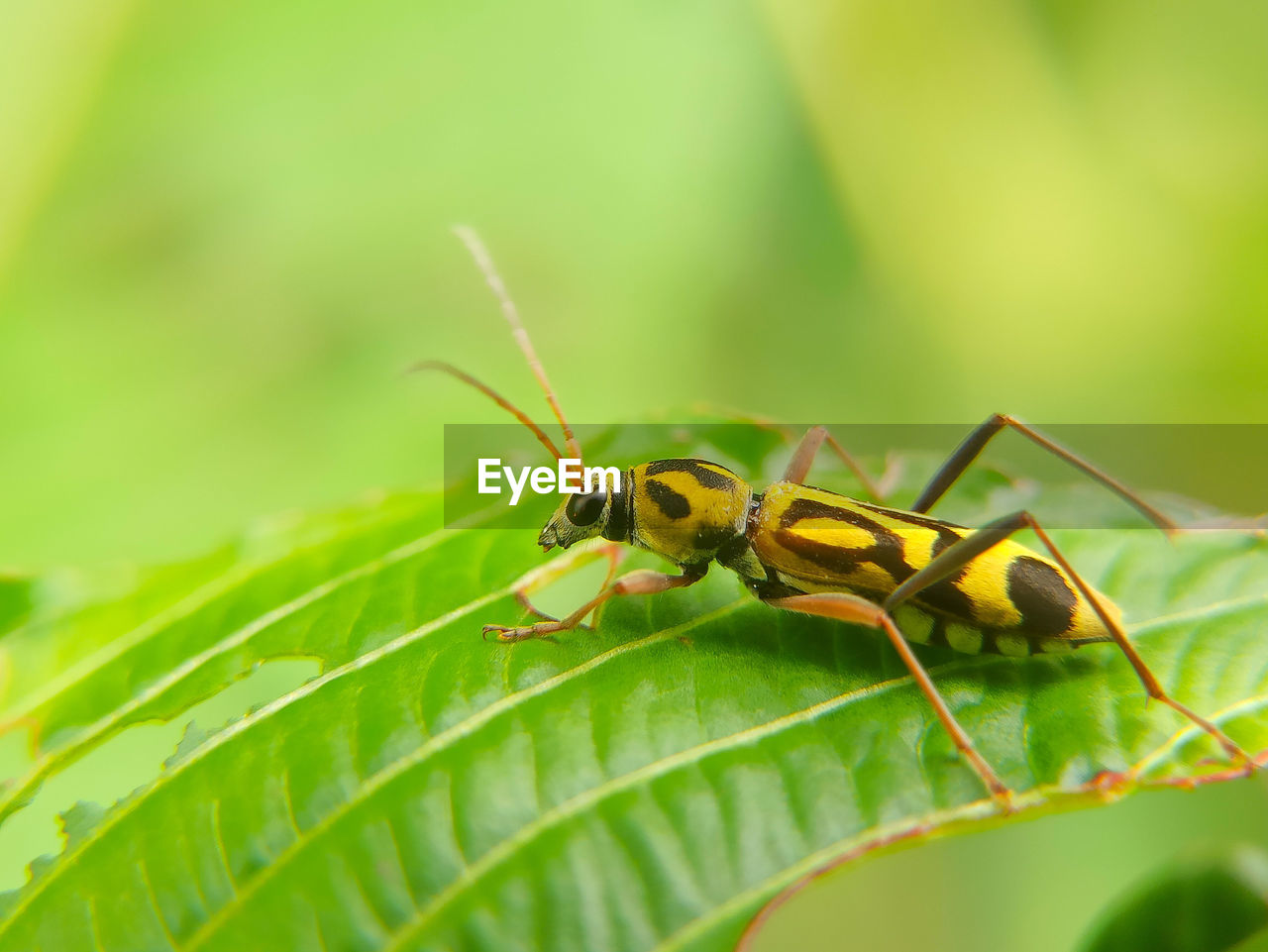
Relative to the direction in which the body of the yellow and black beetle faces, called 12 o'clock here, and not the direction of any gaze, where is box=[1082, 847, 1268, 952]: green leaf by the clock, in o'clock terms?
The green leaf is roughly at 8 o'clock from the yellow and black beetle.

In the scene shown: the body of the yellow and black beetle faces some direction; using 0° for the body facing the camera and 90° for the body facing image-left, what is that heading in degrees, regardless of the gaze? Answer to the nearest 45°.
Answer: approximately 90°
